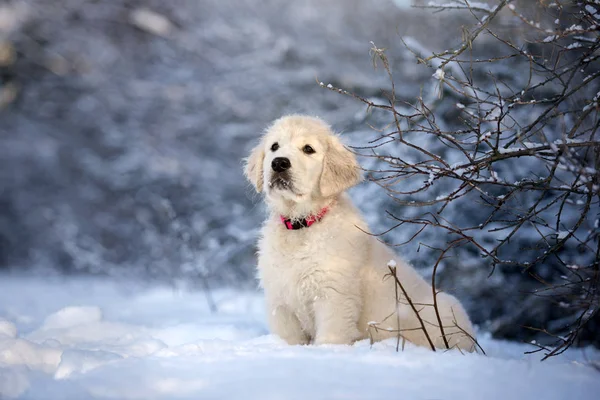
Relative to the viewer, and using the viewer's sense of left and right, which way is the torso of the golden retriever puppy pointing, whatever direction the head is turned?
facing the viewer and to the left of the viewer
